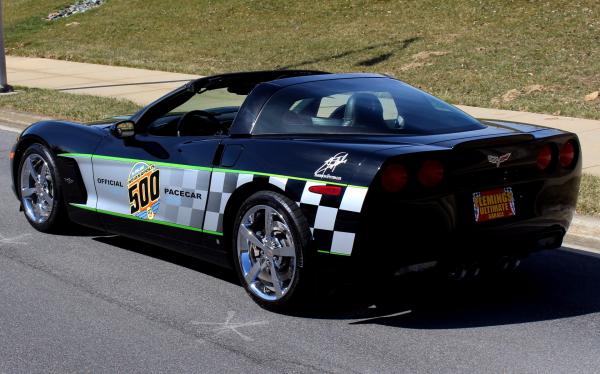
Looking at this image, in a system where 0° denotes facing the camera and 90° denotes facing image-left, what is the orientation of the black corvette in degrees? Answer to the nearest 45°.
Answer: approximately 135°
